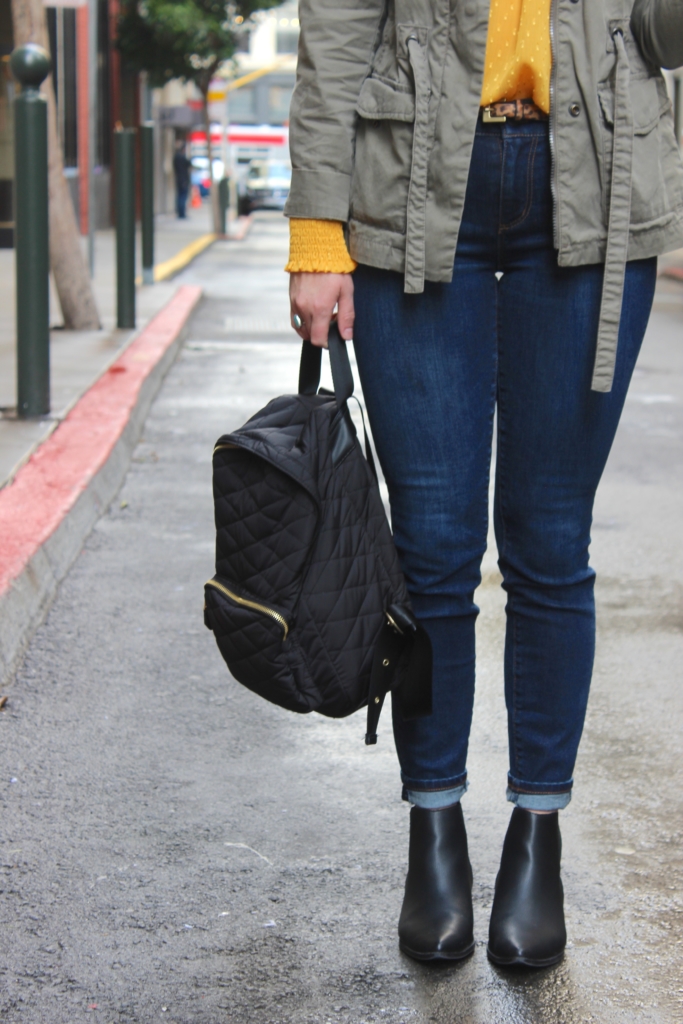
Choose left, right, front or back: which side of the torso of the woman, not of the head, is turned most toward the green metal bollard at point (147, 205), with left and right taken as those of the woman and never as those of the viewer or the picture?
back

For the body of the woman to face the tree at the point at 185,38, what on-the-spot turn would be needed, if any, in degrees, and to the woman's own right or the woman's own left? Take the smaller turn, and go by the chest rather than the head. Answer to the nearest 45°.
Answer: approximately 180°

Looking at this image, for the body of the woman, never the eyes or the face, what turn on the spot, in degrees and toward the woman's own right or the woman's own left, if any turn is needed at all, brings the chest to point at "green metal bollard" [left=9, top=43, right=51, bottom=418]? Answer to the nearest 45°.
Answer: approximately 135° to the woman's own right

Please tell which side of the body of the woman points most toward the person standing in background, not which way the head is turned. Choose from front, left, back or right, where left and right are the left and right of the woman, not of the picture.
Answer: back

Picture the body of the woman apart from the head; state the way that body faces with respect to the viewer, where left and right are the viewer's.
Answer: facing the viewer

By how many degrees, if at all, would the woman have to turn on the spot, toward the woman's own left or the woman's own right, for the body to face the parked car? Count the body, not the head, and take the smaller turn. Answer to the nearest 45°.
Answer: approximately 180°
